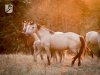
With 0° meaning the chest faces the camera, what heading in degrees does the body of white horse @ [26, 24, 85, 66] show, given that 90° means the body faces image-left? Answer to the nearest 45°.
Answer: approximately 90°

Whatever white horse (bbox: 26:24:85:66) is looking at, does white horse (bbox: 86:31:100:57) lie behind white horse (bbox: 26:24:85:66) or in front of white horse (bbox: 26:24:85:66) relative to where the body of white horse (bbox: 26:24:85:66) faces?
behind
